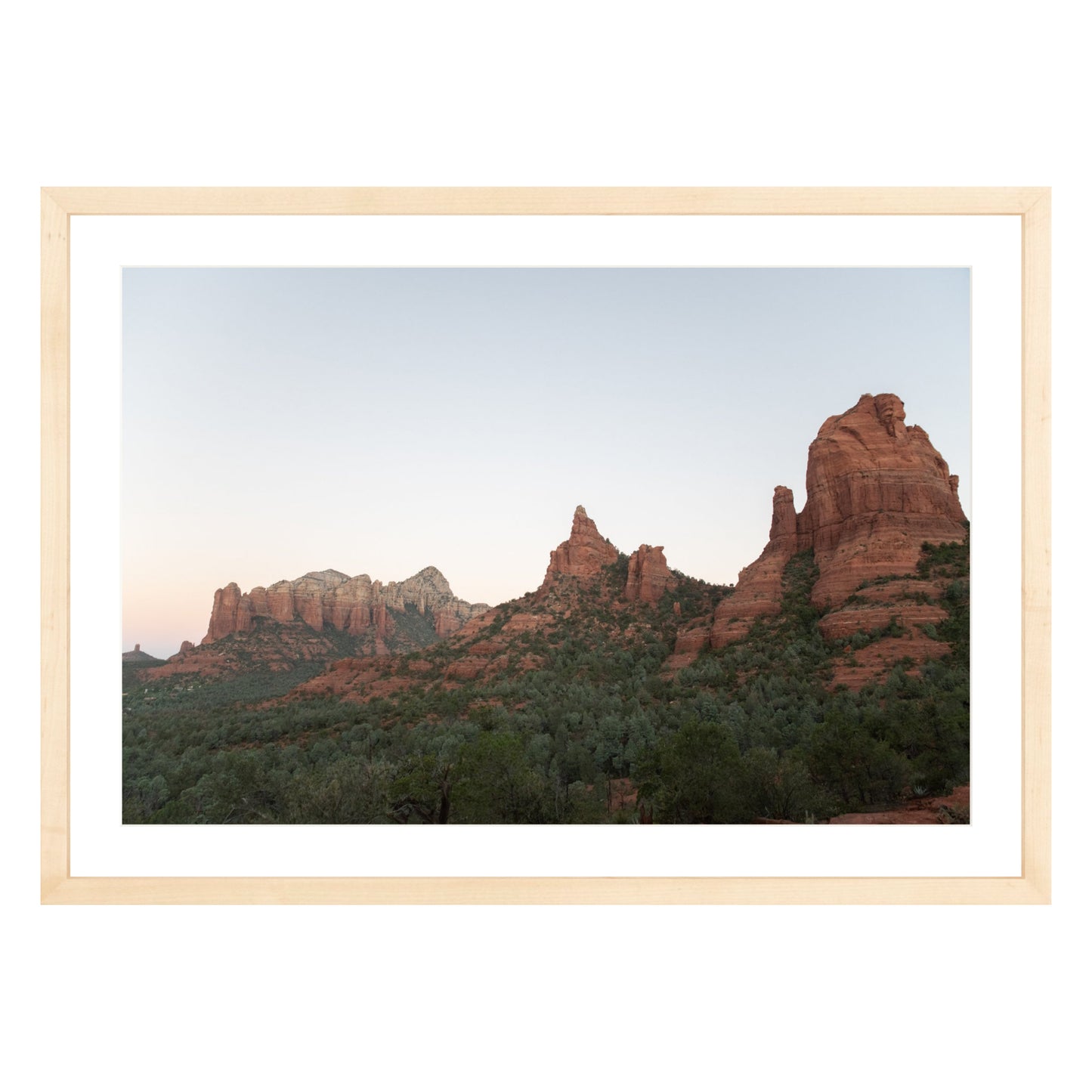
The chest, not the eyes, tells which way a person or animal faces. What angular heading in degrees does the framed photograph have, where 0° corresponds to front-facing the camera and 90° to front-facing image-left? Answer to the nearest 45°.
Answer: approximately 0°
